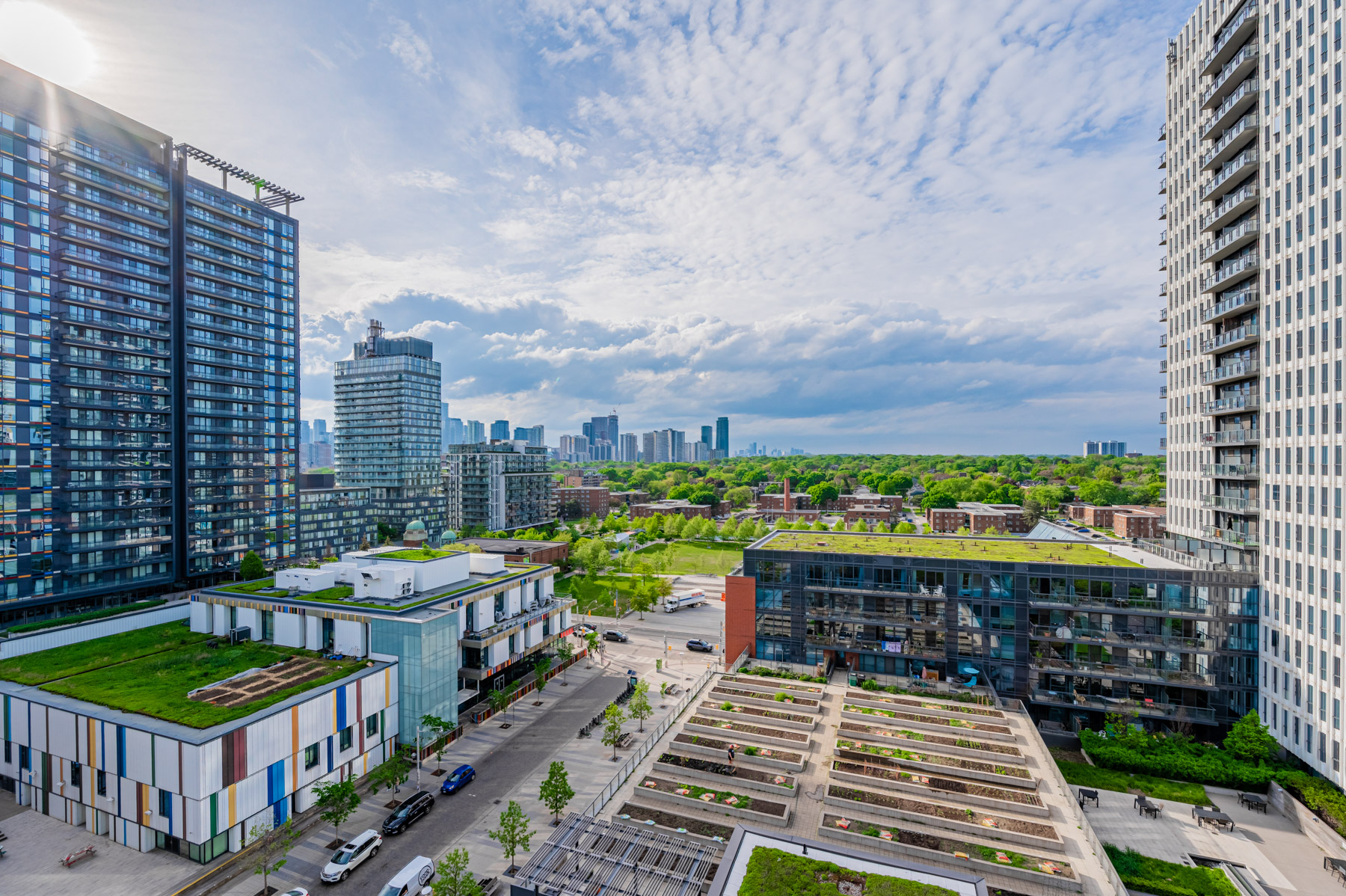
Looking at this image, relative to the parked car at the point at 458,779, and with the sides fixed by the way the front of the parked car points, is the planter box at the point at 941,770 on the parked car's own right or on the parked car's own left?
on the parked car's own left

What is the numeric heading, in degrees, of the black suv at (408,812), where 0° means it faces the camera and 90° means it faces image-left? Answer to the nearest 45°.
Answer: approximately 45°

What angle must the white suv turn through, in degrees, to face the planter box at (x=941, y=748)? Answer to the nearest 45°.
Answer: approximately 135° to its left

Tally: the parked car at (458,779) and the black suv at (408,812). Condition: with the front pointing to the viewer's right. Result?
0

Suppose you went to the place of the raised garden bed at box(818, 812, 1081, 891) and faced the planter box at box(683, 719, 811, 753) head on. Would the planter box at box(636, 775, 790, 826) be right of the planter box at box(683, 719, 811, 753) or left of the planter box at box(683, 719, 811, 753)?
left

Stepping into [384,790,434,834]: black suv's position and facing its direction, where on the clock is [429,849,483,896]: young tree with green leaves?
The young tree with green leaves is roughly at 10 o'clock from the black suv.

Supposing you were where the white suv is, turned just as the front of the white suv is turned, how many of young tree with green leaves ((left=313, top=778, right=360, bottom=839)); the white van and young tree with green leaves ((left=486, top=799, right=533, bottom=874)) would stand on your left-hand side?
2
